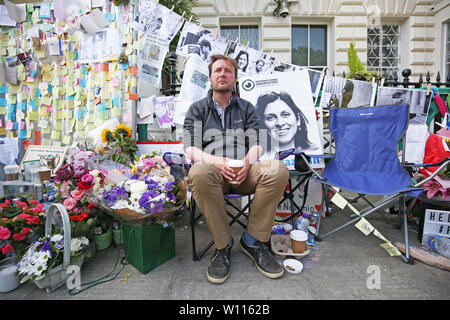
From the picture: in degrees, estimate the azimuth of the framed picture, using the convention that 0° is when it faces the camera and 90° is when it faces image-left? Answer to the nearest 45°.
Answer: approximately 0°

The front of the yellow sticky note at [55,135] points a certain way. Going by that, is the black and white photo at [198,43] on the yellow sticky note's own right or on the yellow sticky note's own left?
on the yellow sticky note's own left

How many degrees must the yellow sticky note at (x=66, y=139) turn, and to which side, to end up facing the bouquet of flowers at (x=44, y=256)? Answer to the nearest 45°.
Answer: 0° — it already faces it
